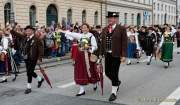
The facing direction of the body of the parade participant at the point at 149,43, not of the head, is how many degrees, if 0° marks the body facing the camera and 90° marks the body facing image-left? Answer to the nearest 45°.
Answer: approximately 45°

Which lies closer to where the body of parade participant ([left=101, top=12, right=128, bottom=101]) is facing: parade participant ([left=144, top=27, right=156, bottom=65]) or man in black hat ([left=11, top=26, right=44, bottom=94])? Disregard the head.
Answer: the man in black hat

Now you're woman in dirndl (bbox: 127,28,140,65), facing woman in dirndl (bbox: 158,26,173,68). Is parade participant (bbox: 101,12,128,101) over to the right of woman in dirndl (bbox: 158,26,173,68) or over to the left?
right

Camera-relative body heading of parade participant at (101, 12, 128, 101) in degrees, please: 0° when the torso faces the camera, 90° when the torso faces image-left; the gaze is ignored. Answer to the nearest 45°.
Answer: approximately 45°

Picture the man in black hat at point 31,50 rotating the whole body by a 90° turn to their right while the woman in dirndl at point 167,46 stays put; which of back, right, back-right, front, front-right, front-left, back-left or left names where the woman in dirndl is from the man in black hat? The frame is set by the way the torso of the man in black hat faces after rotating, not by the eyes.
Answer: right

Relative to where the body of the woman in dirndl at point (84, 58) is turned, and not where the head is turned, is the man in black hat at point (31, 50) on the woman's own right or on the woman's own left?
on the woman's own right

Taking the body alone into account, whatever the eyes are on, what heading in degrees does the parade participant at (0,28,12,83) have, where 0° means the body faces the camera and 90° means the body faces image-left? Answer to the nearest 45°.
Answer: approximately 45°

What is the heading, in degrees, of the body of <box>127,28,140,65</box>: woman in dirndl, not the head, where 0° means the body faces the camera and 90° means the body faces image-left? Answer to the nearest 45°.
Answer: approximately 45°

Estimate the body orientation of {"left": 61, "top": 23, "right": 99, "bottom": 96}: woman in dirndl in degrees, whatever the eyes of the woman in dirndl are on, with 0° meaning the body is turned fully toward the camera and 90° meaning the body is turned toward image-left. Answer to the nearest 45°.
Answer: approximately 45°

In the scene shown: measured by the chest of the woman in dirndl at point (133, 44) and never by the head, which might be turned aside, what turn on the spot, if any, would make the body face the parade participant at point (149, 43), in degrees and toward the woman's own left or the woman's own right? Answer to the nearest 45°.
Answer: approximately 135° to the woman's own left
